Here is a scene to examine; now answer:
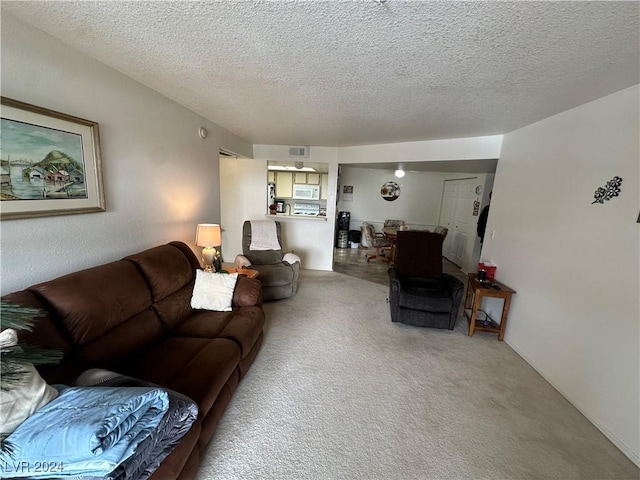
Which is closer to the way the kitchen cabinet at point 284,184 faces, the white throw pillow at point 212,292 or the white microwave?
the white throw pillow

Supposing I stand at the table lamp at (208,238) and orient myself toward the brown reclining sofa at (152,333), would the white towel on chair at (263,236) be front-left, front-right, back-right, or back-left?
back-left

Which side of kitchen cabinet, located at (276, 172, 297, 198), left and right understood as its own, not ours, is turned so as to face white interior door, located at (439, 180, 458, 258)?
left

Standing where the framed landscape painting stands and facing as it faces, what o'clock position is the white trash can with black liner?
The white trash can with black liner is roughly at 10 o'clock from the framed landscape painting.

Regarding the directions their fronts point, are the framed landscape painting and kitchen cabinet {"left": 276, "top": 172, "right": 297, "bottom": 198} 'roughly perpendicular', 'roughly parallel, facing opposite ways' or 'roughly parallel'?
roughly perpendicular

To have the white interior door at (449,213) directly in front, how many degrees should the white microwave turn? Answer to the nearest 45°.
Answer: approximately 90° to its left

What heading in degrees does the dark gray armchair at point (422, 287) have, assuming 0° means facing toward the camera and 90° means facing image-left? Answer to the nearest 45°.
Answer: approximately 0°
